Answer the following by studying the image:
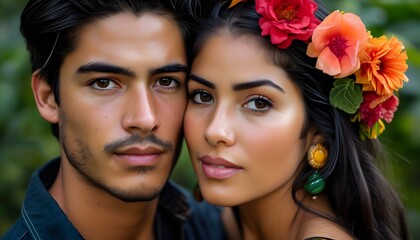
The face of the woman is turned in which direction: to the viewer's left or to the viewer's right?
to the viewer's left
